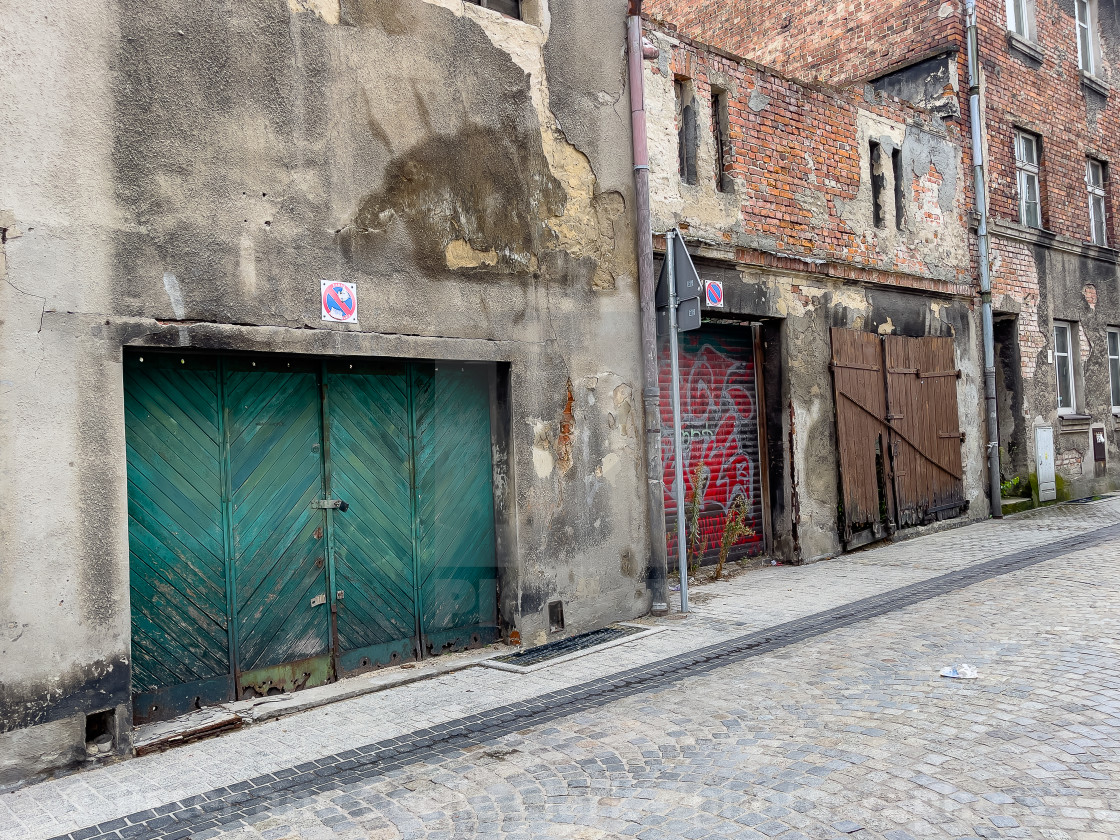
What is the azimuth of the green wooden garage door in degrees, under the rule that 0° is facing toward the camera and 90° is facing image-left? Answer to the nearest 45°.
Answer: approximately 315°

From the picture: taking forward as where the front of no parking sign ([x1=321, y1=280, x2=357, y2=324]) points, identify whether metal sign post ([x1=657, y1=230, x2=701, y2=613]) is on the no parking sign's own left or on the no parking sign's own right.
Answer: on the no parking sign's own left

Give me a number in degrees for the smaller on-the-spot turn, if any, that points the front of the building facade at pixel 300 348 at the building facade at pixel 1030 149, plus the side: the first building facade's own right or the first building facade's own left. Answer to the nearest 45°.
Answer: approximately 90° to the first building facade's own left

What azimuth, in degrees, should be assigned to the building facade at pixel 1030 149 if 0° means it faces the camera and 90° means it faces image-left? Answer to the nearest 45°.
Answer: approximately 315°

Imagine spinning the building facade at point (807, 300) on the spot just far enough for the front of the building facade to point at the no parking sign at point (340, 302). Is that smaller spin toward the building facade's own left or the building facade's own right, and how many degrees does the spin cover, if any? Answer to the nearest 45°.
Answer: approximately 90° to the building facade's own right

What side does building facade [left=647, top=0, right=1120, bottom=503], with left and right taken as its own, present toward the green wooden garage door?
right

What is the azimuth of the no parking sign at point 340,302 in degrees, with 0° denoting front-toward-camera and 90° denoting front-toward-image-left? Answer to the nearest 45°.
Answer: approximately 315°
